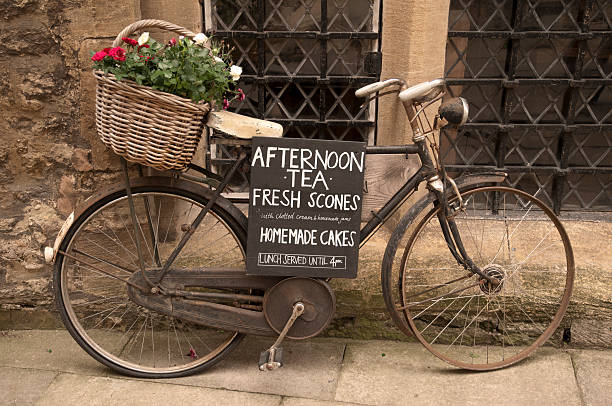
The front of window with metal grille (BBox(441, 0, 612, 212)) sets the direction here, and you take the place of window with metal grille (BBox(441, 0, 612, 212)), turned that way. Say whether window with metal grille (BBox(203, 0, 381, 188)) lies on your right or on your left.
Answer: on your right

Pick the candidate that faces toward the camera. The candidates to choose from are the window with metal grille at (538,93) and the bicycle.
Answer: the window with metal grille

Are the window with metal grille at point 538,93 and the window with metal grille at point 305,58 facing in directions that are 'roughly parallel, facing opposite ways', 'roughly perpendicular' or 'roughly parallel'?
roughly parallel

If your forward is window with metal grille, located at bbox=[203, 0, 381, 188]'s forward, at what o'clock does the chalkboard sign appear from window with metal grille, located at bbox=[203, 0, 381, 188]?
The chalkboard sign is roughly at 12 o'clock from the window with metal grille.

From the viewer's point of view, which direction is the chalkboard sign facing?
toward the camera

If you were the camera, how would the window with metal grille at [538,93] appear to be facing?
facing the viewer

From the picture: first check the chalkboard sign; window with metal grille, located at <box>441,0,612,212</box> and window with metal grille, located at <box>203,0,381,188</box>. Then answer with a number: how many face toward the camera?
3

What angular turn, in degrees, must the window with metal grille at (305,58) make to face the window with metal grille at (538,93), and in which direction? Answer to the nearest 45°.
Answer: approximately 90° to its left

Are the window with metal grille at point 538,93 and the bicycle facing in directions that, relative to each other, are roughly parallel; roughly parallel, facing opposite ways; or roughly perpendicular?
roughly perpendicular

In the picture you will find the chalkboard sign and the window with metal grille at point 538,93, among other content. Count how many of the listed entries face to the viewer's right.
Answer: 0

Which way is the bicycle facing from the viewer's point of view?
to the viewer's right

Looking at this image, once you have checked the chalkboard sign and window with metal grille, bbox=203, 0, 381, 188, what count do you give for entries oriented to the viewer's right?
0

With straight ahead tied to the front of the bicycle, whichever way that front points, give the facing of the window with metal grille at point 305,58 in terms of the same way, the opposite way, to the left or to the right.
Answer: to the right

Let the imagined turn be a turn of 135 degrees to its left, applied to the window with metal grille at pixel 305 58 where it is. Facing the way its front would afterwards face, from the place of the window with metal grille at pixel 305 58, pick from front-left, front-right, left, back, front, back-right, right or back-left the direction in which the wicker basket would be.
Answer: back

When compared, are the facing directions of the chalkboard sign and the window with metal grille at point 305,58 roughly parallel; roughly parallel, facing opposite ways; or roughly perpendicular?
roughly parallel

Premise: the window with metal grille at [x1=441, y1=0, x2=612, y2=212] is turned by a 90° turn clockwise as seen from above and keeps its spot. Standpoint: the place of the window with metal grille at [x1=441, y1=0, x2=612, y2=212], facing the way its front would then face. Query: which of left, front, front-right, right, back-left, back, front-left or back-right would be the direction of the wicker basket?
front-left
